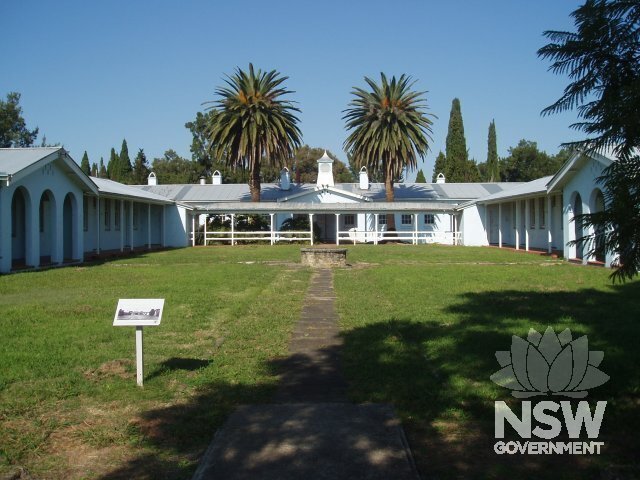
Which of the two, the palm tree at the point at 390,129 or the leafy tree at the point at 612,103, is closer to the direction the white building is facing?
the leafy tree

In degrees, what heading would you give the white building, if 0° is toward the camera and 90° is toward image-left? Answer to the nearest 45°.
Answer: approximately 0°

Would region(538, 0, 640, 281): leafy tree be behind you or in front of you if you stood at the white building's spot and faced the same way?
in front

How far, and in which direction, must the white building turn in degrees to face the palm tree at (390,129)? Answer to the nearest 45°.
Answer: approximately 135° to its left

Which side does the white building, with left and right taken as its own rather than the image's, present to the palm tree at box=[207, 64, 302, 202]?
back

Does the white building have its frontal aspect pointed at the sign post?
yes
